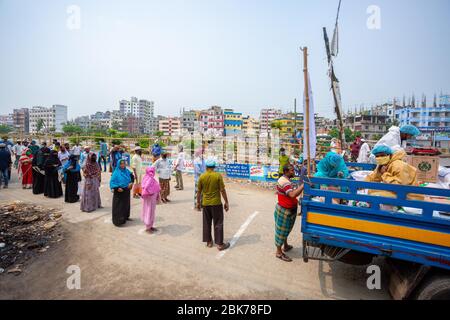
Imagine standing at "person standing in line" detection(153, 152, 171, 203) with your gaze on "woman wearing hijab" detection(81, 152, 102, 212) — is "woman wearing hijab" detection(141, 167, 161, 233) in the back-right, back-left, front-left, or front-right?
front-left

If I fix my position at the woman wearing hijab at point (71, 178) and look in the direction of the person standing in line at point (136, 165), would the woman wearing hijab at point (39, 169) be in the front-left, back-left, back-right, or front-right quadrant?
back-left

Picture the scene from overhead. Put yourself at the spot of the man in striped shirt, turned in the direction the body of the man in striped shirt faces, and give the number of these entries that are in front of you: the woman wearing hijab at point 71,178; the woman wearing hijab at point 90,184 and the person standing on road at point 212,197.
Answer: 0

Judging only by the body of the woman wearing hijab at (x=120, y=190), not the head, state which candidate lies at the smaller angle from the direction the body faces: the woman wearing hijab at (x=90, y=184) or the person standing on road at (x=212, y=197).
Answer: the person standing on road

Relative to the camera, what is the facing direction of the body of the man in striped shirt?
to the viewer's right

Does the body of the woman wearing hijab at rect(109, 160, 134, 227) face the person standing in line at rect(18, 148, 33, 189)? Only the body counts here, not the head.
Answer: no

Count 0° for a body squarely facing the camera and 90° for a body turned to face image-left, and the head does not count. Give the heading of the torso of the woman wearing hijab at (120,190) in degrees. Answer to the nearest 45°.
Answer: approximately 315°

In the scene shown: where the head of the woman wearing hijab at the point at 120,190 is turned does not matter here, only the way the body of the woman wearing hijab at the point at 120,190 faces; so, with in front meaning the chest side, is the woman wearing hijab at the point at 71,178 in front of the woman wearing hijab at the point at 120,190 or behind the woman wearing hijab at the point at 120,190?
behind

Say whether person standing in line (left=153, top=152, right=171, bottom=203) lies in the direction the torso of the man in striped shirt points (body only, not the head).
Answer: no

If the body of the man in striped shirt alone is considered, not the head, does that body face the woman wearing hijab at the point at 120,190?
no

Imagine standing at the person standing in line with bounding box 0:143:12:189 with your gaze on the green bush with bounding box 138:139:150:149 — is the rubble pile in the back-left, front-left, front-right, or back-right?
back-right
